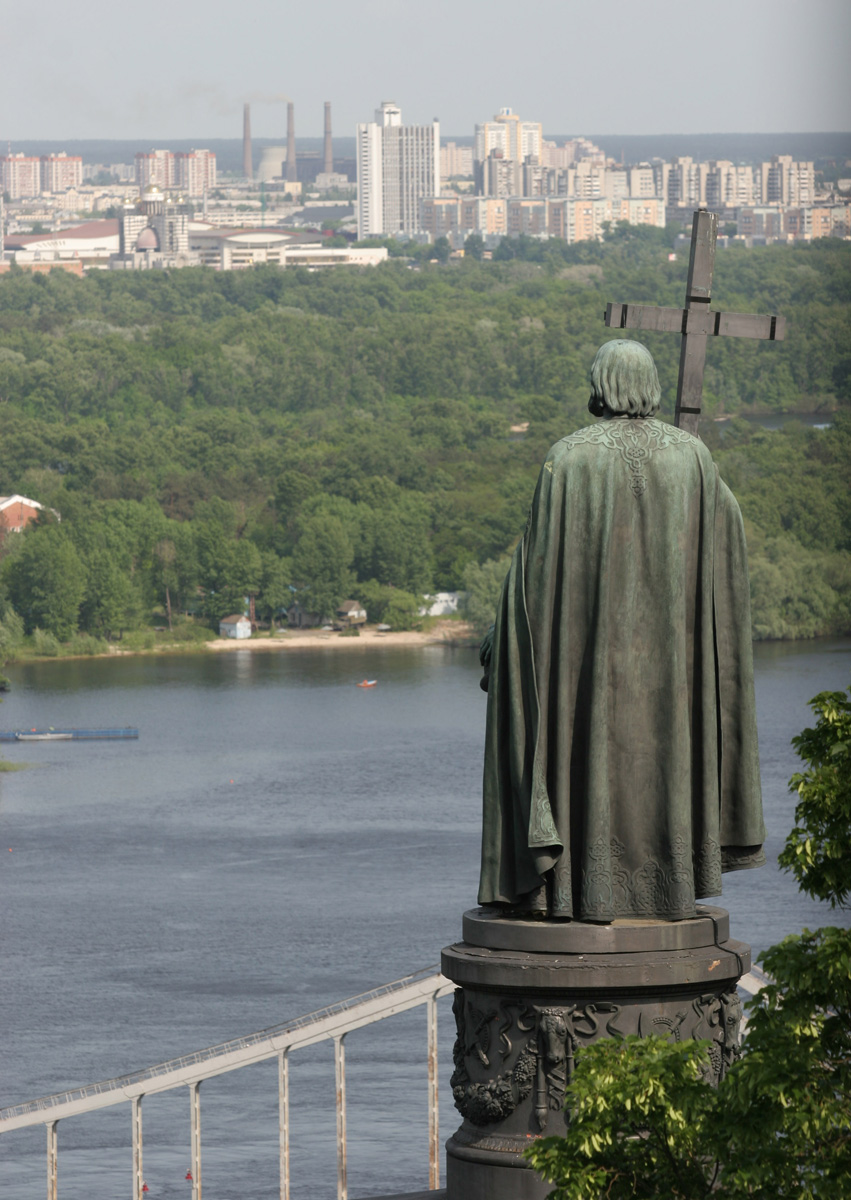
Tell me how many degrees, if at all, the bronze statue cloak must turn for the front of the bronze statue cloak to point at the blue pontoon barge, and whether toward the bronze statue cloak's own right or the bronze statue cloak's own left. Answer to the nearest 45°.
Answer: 0° — it already faces it

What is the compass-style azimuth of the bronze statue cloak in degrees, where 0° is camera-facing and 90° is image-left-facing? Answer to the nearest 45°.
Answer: approximately 180°
